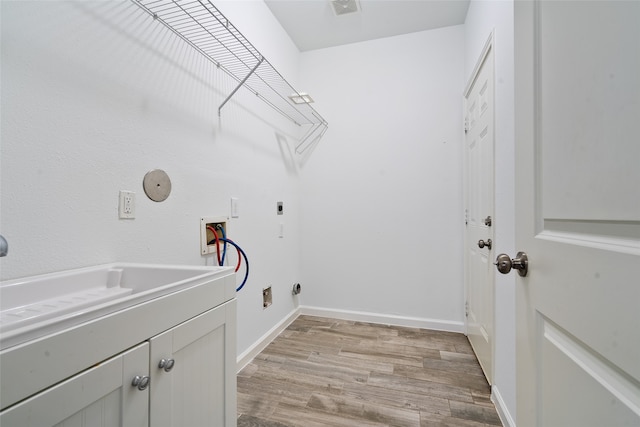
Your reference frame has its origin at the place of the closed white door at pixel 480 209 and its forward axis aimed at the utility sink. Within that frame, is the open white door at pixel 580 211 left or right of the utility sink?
left

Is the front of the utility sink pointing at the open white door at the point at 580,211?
yes

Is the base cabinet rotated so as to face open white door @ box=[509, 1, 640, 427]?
yes

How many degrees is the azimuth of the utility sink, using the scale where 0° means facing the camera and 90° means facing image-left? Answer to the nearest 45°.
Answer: approximately 315°

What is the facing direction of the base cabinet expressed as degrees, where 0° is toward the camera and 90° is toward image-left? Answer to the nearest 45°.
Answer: approximately 315°
